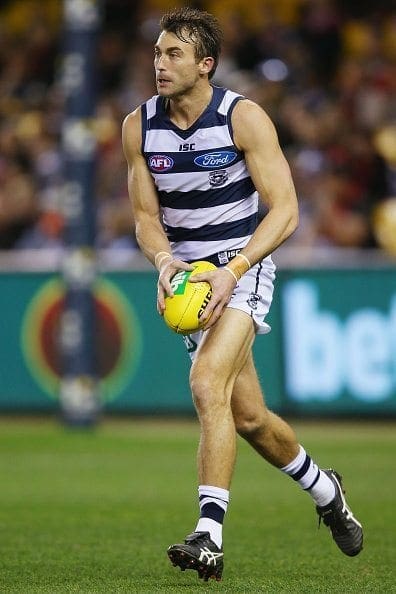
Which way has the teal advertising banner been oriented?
toward the camera
